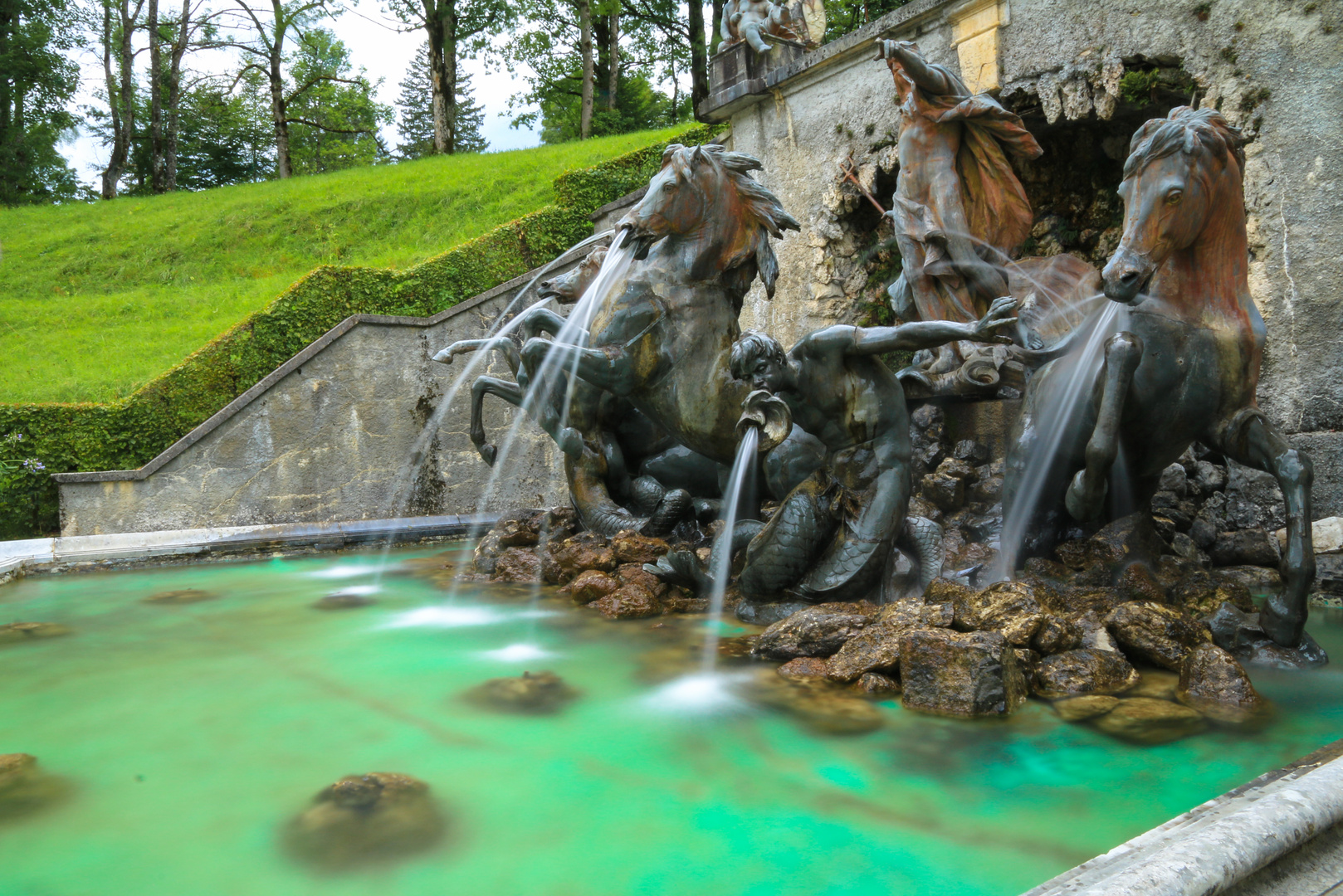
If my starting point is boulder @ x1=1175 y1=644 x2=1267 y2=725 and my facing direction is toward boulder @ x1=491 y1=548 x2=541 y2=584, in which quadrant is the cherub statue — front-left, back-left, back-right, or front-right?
front-right

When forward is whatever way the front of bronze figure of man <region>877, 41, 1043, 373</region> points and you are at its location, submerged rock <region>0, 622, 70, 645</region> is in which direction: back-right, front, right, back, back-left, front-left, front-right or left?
front

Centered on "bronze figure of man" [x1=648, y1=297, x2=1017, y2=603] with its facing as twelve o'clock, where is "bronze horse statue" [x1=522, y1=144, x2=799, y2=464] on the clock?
The bronze horse statue is roughly at 3 o'clock from the bronze figure of man.

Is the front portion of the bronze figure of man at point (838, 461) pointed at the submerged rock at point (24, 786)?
yes

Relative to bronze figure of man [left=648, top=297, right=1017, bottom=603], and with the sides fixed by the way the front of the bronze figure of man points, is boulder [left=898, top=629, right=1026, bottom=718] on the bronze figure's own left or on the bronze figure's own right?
on the bronze figure's own left

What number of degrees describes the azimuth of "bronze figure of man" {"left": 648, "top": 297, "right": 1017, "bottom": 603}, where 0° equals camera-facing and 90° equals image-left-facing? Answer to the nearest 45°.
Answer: approximately 45°

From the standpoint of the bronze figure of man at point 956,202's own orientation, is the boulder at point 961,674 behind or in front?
in front

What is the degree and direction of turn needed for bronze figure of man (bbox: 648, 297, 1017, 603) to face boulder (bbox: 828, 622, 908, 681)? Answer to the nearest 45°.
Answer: approximately 45° to its left

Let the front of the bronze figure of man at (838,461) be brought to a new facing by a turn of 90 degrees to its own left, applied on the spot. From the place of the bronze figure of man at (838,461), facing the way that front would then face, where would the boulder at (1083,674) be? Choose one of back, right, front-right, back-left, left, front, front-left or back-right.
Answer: front

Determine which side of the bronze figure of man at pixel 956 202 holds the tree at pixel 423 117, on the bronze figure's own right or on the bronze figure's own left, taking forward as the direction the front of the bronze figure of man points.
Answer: on the bronze figure's own right

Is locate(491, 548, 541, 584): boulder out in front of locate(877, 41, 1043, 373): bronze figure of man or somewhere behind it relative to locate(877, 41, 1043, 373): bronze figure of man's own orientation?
in front

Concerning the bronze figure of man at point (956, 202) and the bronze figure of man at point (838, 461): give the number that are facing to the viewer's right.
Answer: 0

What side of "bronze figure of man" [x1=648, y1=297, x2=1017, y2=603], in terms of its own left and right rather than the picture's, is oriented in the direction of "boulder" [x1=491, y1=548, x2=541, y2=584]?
right

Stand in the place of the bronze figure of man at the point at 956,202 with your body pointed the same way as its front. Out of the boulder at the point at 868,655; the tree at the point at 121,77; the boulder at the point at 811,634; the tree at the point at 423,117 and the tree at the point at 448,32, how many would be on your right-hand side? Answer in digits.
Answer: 3

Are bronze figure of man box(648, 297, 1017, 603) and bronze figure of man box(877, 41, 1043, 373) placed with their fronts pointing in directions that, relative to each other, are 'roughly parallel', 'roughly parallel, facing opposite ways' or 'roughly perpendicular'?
roughly parallel

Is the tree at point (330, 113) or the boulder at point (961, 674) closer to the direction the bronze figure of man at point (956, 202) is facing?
the boulder

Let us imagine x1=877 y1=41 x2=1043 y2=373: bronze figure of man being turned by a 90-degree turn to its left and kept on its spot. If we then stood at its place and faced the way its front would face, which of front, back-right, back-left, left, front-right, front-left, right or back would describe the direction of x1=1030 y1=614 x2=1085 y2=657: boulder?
front-right

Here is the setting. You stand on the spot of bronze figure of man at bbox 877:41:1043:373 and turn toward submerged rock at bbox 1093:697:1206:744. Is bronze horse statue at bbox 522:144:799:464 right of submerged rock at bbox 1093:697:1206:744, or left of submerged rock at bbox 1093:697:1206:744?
right

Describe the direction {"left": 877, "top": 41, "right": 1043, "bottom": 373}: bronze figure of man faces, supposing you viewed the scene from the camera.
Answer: facing the viewer and to the left of the viewer
